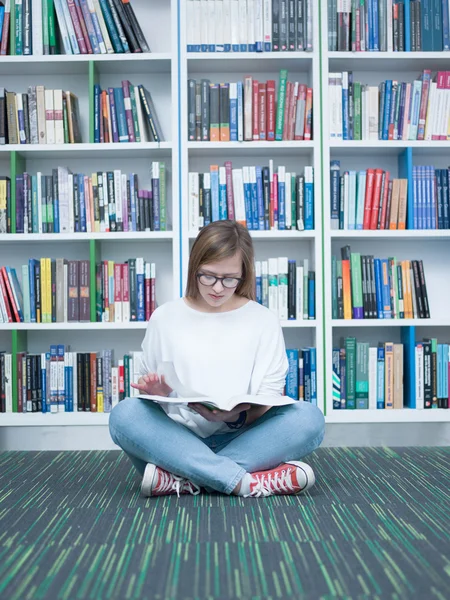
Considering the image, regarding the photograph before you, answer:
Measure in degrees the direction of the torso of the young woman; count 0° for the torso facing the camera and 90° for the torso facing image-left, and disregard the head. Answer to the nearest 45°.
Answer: approximately 0°

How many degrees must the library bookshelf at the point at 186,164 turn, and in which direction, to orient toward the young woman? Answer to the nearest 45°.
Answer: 0° — it already faces them
